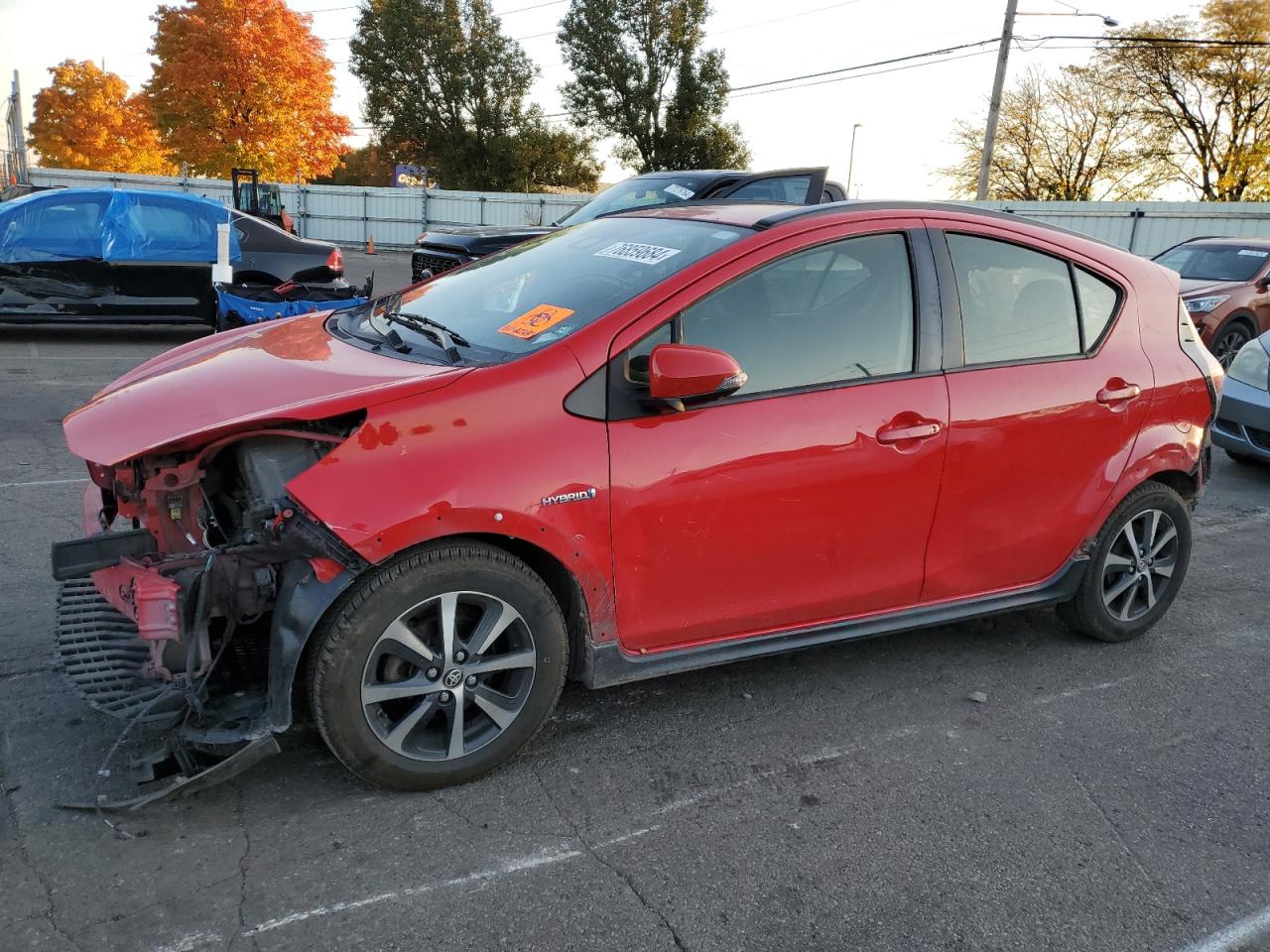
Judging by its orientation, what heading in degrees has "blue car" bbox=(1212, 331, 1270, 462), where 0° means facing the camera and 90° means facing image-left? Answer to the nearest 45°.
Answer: approximately 45°

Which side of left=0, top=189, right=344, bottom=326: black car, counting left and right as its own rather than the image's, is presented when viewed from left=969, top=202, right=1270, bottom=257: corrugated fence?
back

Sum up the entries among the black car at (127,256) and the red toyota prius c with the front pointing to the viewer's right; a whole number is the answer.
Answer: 0

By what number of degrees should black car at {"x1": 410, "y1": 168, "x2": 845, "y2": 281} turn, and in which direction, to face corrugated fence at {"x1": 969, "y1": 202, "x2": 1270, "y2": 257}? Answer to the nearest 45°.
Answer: approximately 180°

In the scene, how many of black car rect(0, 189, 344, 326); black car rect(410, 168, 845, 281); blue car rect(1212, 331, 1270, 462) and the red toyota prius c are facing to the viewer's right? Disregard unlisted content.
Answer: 0

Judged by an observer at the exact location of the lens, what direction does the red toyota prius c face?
facing the viewer and to the left of the viewer

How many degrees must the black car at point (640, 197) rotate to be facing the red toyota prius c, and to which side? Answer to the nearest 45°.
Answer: approximately 45° to its left

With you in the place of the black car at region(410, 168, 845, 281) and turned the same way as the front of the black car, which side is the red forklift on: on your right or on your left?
on your right

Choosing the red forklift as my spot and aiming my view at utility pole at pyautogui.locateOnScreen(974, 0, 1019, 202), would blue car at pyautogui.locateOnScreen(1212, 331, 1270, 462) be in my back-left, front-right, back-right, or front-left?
front-right

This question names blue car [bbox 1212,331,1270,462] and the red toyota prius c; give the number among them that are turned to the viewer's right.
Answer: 0

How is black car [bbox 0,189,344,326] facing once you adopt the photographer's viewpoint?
facing to the left of the viewer

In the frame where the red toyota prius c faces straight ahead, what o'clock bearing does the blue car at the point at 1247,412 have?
The blue car is roughly at 6 o'clock from the red toyota prius c.

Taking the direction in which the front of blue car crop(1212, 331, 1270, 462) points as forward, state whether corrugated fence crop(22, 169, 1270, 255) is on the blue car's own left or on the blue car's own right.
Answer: on the blue car's own right

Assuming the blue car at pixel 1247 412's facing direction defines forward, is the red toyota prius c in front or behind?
in front

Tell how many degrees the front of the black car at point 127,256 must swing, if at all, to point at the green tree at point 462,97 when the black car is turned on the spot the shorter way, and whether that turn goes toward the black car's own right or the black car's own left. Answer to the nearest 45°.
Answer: approximately 90° to the black car's own right
